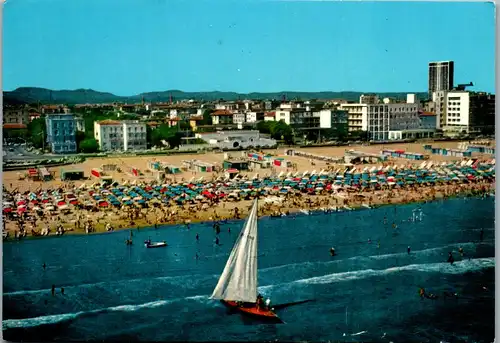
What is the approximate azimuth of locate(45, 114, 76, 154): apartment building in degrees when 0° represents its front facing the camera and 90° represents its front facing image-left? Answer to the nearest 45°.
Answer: approximately 0°

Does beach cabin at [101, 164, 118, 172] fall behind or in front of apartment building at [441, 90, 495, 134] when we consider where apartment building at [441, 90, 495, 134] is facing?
in front

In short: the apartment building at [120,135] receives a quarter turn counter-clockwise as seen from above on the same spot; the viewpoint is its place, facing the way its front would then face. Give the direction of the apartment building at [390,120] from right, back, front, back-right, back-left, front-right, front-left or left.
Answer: front

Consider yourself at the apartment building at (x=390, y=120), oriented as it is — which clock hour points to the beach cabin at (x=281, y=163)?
The beach cabin is roughly at 3 o'clock from the apartment building.

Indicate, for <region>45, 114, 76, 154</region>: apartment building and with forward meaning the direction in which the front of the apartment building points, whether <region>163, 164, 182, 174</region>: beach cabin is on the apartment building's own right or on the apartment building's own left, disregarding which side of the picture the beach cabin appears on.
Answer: on the apartment building's own left

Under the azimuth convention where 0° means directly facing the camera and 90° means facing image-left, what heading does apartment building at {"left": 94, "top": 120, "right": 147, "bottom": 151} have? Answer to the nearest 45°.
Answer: approximately 0°

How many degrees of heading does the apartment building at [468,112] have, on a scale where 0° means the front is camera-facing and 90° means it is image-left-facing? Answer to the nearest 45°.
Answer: approximately 45°

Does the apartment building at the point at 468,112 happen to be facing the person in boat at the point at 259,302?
yes

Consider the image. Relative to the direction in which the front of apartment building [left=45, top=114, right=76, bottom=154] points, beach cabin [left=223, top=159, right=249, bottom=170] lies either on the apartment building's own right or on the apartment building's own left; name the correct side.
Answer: on the apartment building's own left

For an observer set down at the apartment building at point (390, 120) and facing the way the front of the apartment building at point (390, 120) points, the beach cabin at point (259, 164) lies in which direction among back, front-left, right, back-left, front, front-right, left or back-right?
right

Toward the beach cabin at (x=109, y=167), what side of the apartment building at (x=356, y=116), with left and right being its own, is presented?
right

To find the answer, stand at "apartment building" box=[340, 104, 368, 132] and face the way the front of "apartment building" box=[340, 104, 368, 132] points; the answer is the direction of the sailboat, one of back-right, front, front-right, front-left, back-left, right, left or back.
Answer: front-right

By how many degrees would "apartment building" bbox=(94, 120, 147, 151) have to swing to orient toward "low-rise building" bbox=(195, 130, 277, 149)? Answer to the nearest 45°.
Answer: approximately 90° to its left

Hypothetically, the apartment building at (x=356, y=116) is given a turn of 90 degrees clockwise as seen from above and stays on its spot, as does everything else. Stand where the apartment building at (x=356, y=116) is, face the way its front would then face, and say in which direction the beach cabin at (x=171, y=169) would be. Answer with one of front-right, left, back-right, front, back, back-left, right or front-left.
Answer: front
